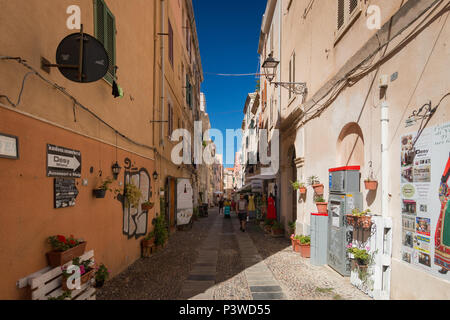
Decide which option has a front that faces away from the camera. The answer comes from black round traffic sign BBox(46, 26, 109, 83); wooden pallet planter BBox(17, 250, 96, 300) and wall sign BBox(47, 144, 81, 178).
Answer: the black round traffic sign

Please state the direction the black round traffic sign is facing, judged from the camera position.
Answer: facing away from the viewer

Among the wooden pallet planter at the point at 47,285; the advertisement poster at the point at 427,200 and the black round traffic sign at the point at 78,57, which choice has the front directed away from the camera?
the black round traffic sign

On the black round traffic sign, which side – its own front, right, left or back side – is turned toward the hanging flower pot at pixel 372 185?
right

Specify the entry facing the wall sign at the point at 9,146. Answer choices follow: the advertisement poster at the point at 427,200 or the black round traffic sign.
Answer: the advertisement poster

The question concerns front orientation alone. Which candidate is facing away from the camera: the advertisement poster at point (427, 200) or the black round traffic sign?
the black round traffic sign

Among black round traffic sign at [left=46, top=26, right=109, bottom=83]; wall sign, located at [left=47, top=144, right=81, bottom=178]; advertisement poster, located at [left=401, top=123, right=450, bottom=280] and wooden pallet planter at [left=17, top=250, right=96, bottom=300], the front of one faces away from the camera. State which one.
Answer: the black round traffic sign

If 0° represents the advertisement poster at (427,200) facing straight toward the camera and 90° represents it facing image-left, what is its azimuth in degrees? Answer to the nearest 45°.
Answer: approximately 45°

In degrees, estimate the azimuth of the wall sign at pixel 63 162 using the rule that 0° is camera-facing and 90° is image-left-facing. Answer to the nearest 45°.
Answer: approximately 315°

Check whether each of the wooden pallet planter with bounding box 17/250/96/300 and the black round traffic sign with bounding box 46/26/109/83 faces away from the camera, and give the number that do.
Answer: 1

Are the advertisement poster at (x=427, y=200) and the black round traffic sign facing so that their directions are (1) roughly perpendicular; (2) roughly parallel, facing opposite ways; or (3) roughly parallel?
roughly perpendicular
